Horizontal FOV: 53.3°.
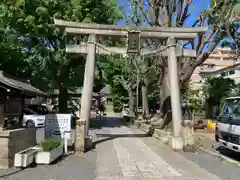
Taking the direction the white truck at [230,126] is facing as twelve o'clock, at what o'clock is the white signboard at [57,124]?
The white signboard is roughly at 1 o'clock from the white truck.

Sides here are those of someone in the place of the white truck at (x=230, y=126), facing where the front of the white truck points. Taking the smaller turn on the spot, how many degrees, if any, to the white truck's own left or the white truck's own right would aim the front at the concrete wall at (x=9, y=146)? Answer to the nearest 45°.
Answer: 0° — it already faces it

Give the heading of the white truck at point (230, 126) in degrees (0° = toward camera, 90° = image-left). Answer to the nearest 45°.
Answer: approximately 45°
